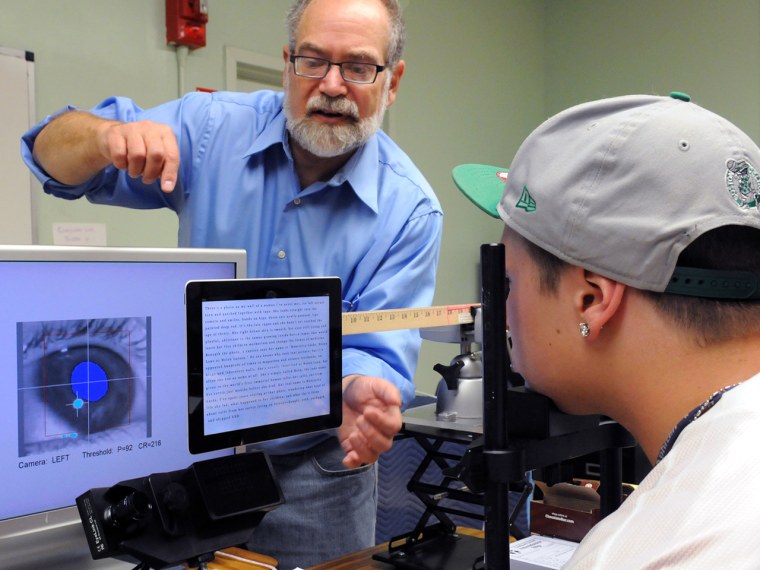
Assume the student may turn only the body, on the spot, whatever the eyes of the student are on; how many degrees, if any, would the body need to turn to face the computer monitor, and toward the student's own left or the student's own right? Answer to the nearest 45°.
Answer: approximately 45° to the student's own left

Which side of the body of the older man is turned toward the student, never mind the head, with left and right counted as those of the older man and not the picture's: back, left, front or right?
front

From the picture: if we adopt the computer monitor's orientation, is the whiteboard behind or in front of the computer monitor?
behind

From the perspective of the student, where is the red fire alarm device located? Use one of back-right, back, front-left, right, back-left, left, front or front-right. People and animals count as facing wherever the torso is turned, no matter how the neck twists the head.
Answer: front

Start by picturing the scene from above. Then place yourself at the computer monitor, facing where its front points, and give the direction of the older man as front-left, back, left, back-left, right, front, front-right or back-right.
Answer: left

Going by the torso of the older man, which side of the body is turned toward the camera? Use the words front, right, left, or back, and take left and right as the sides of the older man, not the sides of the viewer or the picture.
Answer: front

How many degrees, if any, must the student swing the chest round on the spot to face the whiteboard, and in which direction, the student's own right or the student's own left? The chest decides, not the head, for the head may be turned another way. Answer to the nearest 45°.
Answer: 0° — they already face it

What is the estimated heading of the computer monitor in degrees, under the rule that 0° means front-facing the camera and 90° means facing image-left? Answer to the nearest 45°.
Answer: approximately 315°

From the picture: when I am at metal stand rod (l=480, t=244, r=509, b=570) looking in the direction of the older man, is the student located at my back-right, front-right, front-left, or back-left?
back-right

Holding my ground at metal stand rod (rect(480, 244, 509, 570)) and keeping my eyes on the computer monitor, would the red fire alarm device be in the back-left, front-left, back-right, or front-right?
front-right

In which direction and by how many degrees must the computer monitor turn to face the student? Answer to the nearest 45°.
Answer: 0° — it already faces them

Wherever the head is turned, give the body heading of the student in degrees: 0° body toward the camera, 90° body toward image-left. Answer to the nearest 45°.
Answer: approximately 135°

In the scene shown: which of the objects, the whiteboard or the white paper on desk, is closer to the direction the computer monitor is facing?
the white paper on desk
